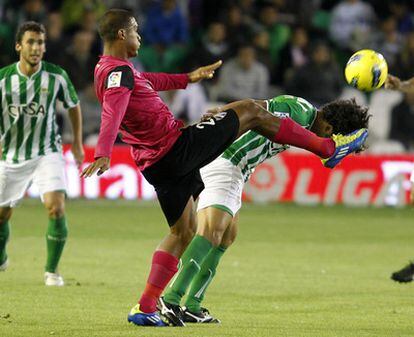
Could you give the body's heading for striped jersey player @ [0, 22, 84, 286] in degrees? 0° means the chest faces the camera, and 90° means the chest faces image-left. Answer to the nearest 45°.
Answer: approximately 0°

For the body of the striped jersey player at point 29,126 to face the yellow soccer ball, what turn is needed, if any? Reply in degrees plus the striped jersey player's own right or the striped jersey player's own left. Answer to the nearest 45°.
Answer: approximately 45° to the striped jersey player's own left

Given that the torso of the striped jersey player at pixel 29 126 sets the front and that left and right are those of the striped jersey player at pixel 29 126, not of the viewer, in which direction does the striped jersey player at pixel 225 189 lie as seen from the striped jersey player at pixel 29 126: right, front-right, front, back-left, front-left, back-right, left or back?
front-left

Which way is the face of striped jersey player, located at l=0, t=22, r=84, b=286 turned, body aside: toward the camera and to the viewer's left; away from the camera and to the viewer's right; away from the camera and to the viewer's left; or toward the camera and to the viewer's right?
toward the camera and to the viewer's right
